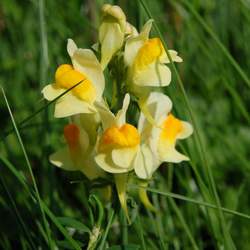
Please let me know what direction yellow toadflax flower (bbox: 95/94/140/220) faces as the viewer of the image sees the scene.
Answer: facing the viewer

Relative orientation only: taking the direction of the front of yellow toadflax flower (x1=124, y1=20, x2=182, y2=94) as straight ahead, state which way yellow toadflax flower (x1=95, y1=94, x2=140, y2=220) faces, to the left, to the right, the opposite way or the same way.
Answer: the same way

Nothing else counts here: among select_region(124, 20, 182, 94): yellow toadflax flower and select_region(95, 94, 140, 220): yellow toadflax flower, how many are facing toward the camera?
2

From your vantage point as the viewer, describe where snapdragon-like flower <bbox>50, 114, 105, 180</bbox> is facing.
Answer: facing the viewer and to the left of the viewer

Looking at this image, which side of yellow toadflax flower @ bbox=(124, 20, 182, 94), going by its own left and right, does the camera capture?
front

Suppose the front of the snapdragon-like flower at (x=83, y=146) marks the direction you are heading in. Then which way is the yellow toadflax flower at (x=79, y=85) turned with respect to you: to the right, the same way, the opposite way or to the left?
the same way
